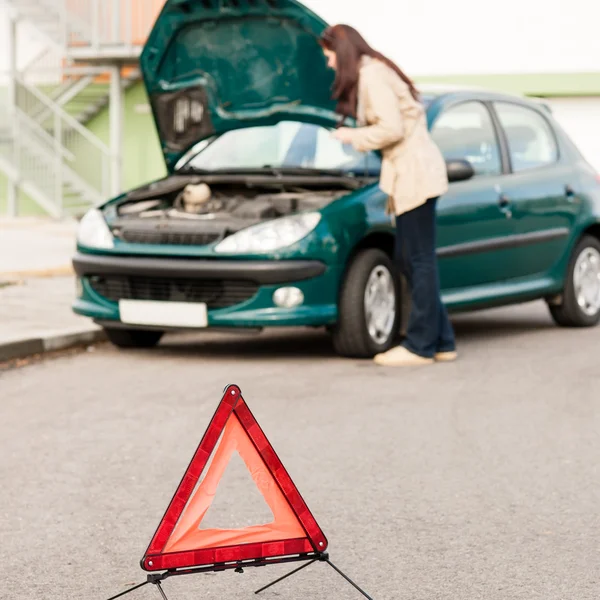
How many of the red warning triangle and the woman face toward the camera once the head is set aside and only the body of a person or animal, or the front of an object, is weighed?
1

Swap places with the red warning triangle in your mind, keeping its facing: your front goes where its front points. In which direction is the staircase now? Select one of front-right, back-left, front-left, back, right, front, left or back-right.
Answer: back

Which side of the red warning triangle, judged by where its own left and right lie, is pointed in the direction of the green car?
back

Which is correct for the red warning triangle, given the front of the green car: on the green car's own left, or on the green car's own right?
on the green car's own left

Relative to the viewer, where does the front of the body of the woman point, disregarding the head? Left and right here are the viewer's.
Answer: facing to the left of the viewer

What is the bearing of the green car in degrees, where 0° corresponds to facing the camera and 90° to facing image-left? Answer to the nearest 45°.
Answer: approximately 45°

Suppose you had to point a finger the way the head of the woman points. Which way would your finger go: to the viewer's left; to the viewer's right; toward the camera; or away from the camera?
to the viewer's left

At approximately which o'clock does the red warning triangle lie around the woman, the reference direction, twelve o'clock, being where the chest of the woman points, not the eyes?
The red warning triangle is roughly at 9 o'clock from the woman.

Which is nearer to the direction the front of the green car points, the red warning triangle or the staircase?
the red warning triangle

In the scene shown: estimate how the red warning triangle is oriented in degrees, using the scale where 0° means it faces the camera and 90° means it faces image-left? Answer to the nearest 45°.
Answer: approximately 0°

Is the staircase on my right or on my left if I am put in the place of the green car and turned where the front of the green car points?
on my right
